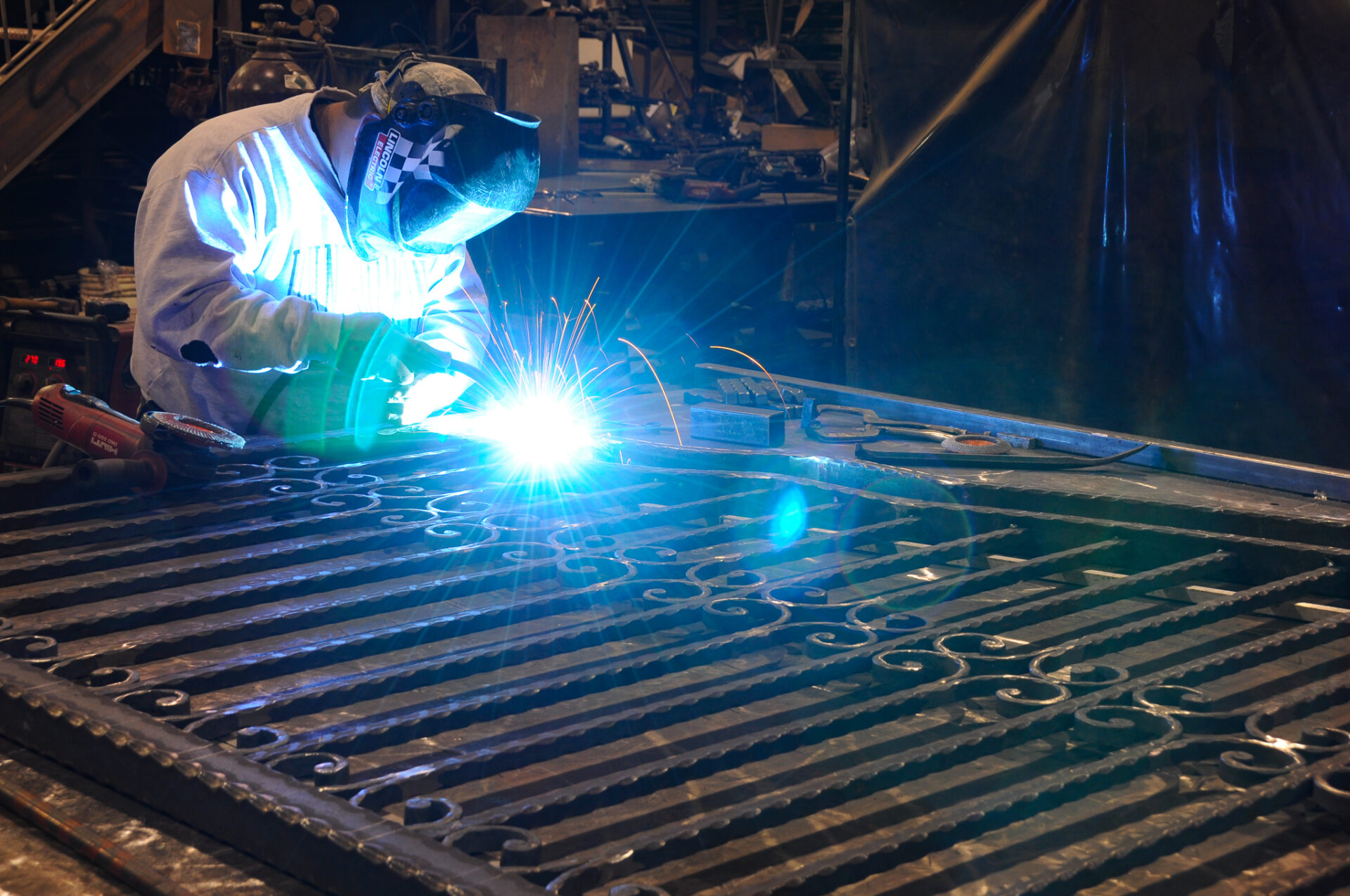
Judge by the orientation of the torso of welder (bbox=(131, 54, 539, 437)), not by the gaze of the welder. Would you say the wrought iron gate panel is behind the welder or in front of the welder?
in front

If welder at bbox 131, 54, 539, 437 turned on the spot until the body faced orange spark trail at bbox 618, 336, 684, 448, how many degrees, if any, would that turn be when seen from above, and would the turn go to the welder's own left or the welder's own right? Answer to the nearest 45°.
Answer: approximately 45° to the welder's own left

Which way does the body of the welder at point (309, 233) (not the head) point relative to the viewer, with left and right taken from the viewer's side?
facing the viewer and to the right of the viewer

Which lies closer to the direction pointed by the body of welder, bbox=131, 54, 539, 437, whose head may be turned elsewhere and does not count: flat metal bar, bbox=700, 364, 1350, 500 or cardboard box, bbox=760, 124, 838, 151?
the flat metal bar

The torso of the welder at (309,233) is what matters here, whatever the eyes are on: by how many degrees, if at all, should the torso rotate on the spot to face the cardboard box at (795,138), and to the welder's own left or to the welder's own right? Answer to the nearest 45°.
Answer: approximately 90° to the welder's own left

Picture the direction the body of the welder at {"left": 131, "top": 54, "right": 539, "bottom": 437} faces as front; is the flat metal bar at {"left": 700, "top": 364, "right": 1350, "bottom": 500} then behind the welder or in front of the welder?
in front

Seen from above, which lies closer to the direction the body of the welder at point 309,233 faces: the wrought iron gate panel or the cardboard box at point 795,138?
the wrought iron gate panel

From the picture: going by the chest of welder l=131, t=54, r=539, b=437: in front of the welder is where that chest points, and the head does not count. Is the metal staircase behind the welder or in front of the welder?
behind

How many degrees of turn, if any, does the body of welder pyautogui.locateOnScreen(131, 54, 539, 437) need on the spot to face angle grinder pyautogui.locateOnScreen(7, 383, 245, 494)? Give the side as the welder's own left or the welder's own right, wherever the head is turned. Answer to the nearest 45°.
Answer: approximately 90° to the welder's own right
